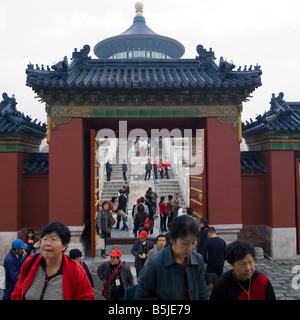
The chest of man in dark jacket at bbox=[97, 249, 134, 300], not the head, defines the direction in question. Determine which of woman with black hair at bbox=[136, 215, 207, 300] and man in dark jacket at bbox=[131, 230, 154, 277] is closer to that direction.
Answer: the woman with black hair

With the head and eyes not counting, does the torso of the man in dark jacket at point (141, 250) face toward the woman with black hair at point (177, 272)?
yes

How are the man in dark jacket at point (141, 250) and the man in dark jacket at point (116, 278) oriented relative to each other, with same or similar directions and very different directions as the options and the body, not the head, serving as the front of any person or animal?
same or similar directions

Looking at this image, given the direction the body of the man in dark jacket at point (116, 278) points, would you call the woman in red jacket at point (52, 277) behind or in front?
in front

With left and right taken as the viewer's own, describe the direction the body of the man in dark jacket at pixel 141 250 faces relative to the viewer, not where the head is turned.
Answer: facing the viewer

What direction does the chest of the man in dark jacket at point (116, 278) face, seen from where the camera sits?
toward the camera

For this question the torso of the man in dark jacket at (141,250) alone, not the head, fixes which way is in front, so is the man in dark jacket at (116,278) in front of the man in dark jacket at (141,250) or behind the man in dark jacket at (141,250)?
in front

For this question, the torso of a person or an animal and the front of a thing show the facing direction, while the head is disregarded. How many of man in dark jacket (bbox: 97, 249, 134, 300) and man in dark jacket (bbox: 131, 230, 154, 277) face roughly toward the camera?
2
